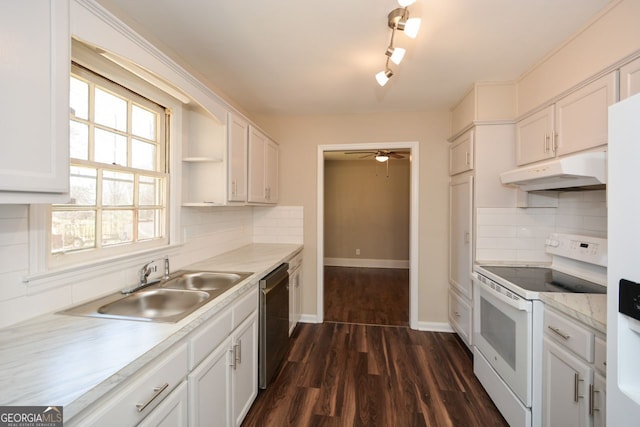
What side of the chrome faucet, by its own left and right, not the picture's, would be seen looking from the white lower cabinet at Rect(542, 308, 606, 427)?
front

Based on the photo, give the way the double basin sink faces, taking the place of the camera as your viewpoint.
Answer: facing the viewer and to the right of the viewer

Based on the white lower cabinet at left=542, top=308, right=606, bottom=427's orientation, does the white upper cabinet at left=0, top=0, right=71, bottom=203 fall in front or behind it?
in front

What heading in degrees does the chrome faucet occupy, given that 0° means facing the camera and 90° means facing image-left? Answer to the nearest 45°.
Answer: approximately 315°

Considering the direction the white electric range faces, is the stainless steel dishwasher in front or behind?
in front

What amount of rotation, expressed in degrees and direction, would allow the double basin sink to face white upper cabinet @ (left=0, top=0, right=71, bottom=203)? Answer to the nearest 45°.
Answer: approximately 90° to its right

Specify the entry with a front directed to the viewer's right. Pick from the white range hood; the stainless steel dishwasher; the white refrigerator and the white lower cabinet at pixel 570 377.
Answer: the stainless steel dishwasher

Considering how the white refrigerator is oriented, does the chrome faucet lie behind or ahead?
ahead

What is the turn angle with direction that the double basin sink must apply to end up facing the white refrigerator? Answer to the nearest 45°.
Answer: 0° — it already faces it

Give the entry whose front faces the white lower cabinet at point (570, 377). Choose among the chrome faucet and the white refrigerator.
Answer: the chrome faucet
